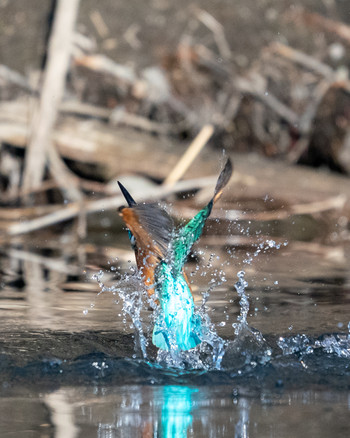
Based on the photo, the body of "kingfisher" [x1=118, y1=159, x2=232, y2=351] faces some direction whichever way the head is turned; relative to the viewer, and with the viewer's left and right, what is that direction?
facing away from the viewer and to the left of the viewer
